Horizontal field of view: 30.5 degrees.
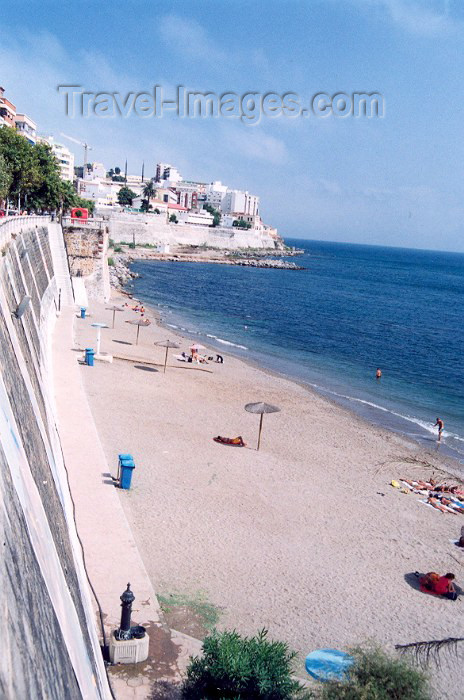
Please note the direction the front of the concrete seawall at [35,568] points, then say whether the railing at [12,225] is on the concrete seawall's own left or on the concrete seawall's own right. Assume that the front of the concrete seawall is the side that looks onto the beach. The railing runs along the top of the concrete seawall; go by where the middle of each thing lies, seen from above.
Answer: on the concrete seawall's own left

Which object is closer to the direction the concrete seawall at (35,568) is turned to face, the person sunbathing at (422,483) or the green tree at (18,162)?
the person sunbathing

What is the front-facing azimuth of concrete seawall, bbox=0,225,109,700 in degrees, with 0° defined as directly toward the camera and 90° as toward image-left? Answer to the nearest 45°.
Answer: approximately 270°

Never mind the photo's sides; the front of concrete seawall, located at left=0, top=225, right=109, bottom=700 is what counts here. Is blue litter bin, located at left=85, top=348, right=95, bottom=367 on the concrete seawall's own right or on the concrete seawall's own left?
on the concrete seawall's own left

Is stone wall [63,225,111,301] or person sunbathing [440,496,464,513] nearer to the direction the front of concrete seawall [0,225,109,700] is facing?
the person sunbathing

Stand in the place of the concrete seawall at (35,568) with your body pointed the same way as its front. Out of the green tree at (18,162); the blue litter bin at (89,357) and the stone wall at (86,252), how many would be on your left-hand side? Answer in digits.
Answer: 3

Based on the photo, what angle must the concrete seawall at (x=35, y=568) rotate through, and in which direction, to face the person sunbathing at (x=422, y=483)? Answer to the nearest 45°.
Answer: approximately 45° to its left
